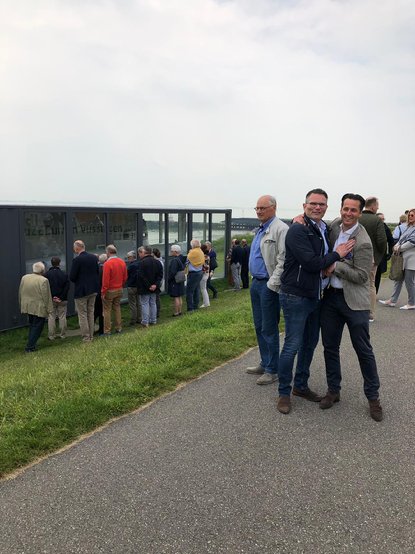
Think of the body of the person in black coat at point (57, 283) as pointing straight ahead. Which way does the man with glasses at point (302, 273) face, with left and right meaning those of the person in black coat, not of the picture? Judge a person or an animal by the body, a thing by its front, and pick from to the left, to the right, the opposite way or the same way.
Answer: the opposite way

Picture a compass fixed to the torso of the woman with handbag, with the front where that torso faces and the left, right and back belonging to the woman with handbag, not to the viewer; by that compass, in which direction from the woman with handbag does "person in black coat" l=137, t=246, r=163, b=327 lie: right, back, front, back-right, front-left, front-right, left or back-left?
front

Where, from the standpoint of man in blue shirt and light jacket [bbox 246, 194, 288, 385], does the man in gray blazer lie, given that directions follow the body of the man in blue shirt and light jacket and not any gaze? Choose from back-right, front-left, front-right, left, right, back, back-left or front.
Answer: left

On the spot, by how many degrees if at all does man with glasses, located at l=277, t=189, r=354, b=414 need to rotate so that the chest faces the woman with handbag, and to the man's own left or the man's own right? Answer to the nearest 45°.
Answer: approximately 135° to the man's own left

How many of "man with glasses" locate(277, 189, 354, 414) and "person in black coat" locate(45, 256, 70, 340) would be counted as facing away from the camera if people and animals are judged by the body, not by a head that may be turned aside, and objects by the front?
1

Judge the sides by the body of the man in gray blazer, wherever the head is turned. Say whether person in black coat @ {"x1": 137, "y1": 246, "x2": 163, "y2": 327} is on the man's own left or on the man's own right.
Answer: on the man's own right

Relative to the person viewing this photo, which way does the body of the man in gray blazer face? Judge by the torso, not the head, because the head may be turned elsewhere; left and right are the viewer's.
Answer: facing the viewer and to the left of the viewer

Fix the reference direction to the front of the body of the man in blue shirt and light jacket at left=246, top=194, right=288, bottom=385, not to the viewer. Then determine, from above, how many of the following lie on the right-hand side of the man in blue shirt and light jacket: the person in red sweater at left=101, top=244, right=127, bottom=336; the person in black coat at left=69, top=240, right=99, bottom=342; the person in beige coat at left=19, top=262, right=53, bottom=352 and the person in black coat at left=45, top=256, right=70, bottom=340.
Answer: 4

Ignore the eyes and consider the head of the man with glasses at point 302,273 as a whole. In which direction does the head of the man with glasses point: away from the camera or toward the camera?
toward the camera

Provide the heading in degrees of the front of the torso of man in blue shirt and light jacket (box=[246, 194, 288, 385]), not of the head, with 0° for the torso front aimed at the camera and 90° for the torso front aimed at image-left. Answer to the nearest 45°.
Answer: approximately 45°

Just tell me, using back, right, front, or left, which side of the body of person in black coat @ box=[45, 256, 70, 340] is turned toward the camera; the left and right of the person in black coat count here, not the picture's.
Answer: back

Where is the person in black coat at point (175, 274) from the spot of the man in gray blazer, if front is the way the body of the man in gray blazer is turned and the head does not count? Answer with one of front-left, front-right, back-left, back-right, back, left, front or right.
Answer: right

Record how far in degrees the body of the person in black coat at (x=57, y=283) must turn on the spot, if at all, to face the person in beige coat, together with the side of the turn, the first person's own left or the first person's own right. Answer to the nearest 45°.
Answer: approximately 135° to the first person's own left

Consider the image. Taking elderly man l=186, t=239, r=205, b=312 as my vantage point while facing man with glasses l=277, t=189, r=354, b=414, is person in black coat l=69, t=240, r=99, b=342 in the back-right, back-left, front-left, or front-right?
front-right

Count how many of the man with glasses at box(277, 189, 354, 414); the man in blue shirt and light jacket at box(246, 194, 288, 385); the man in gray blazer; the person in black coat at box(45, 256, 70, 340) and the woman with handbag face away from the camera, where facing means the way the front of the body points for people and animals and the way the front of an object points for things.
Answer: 1

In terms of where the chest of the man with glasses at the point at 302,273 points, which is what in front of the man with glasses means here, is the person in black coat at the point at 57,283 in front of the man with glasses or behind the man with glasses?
behind

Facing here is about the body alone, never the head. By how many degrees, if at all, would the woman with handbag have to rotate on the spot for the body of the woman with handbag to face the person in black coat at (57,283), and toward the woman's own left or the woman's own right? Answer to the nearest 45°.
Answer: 0° — they already face them

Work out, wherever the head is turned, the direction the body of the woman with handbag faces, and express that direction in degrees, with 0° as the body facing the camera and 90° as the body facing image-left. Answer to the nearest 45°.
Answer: approximately 90°

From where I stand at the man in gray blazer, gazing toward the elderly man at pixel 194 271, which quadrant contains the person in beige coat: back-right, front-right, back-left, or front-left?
front-left

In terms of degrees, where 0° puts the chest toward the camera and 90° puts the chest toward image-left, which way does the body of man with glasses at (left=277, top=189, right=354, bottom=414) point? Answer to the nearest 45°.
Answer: approximately 315°
